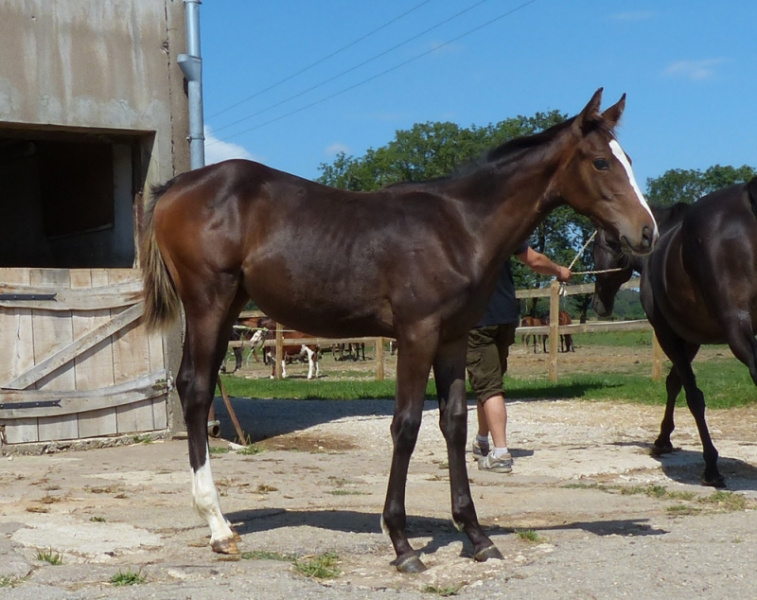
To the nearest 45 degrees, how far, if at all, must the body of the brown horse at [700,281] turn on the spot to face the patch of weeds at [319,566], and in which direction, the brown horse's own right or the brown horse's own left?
approximately 90° to the brown horse's own left

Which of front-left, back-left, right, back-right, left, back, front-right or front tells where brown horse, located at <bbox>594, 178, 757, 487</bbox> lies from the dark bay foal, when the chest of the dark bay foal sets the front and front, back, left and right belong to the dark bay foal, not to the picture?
front-left

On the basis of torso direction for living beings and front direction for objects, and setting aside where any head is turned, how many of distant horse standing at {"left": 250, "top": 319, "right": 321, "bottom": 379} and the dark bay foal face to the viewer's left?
1

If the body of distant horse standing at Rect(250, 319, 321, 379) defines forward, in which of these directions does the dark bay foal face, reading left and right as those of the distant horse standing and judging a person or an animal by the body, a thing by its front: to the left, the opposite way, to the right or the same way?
the opposite way

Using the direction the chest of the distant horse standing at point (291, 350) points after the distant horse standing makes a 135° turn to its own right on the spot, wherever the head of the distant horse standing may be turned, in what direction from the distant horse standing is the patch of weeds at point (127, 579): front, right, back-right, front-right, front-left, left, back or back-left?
back-right

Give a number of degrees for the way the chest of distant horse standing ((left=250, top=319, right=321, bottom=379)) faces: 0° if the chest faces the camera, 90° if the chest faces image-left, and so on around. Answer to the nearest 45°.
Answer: approximately 90°

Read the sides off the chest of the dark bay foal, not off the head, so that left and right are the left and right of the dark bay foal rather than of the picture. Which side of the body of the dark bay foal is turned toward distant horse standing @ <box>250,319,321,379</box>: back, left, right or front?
left

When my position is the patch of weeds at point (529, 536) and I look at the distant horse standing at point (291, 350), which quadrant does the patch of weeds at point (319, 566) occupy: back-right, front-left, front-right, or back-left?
back-left

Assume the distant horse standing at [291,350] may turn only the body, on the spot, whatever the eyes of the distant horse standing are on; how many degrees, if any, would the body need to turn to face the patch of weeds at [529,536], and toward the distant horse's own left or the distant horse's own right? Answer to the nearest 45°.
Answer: approximately 90° to the distant horse's own left

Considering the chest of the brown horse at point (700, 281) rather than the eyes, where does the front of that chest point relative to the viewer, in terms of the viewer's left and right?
facing away from the viewer and to the left of the viewer

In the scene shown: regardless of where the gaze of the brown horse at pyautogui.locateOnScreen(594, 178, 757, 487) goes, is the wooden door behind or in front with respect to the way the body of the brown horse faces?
in front

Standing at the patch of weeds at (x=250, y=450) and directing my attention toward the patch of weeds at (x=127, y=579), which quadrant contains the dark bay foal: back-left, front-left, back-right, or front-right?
front-left

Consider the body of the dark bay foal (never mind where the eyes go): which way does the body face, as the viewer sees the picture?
to the viewer's right

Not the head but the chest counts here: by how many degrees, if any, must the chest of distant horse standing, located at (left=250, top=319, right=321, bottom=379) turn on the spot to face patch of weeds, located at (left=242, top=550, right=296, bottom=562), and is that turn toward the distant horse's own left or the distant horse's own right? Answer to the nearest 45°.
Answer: approximately 90° to the distant horse's own left

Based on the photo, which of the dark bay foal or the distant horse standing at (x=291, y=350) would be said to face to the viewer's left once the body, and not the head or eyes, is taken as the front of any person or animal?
the distant horse standing
